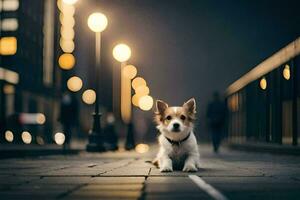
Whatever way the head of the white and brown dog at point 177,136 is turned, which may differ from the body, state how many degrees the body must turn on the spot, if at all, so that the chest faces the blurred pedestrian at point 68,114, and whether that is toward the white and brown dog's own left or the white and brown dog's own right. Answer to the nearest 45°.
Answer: approximately 180°

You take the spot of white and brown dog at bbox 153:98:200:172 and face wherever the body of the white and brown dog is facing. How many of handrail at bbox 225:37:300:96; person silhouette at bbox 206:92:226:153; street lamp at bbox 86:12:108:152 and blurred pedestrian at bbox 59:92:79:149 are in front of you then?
0

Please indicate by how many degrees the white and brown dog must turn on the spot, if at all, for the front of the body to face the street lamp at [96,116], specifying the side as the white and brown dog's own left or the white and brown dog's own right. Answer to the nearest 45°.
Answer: approximately 180°

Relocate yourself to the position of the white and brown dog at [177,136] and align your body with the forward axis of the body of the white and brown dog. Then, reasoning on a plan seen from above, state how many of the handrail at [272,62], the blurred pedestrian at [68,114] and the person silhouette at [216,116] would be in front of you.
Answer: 0

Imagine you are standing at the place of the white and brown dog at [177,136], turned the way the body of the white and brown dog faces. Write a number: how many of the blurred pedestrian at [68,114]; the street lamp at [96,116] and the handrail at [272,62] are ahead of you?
0

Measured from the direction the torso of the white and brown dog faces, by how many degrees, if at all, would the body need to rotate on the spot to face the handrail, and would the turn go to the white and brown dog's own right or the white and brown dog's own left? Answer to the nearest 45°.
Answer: approximately 180°

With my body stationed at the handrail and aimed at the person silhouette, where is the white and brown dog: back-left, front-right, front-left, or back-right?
back-left

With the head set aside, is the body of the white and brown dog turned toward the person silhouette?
no

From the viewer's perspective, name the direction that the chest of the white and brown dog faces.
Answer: toward the camera

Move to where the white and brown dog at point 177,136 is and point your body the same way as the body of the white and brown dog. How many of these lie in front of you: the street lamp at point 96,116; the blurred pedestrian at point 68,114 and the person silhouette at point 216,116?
0
